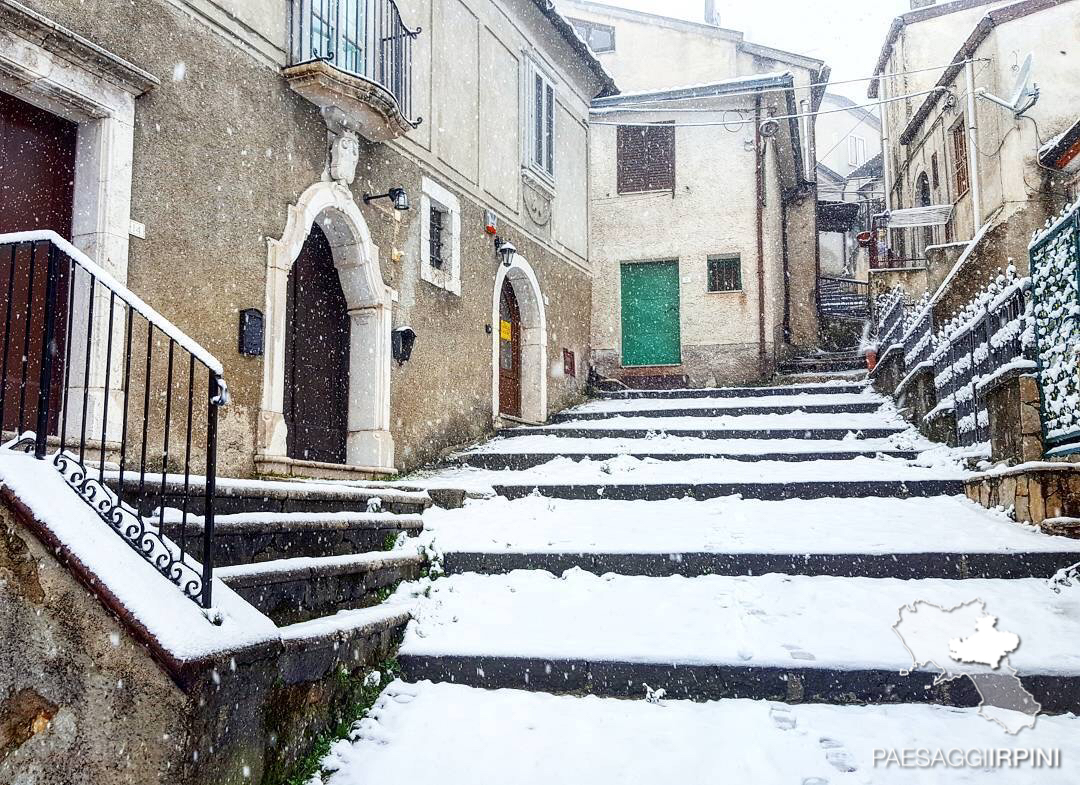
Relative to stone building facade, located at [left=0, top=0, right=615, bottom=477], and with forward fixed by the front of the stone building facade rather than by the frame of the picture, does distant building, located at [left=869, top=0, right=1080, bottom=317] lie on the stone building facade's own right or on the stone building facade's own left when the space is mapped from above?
on the stone building facade's own left

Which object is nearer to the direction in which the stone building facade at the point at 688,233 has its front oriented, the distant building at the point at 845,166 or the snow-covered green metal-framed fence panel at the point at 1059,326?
the snow-covered green metal-framed fence panel

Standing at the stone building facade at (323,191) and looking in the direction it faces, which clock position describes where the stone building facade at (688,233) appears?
the stone building facade at (688,233) is roughly at 9 o'clock from the stone building facade at (323,191).

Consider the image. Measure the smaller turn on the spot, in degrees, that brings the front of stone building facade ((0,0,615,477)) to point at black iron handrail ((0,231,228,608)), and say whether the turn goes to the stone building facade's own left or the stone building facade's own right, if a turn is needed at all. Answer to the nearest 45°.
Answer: approximately 45° to the stone building facade's own right

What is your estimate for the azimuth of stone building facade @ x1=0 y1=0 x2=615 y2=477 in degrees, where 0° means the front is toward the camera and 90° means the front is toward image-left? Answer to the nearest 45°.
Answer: approximately 315°

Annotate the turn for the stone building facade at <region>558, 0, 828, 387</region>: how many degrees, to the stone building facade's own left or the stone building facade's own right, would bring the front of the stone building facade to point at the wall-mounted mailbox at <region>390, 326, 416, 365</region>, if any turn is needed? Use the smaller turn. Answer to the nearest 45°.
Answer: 0° — it already faces it

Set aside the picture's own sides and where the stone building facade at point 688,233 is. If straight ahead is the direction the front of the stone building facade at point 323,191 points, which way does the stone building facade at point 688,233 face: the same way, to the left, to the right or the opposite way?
to the right

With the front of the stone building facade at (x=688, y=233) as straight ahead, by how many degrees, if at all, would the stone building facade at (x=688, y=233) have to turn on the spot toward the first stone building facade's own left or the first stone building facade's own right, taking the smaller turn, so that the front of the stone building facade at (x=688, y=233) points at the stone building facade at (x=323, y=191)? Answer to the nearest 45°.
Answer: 0° — it already faces it

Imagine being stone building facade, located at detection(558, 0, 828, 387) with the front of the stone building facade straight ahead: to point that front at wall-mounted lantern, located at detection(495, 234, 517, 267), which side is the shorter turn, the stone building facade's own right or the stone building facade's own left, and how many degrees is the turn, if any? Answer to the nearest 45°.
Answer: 0° — it already faces it
